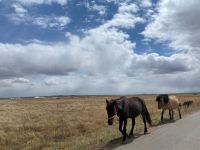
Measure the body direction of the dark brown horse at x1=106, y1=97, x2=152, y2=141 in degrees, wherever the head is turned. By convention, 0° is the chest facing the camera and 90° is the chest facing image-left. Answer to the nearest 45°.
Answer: approximately 45°
